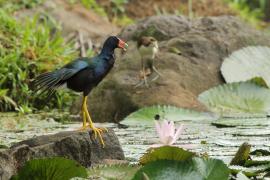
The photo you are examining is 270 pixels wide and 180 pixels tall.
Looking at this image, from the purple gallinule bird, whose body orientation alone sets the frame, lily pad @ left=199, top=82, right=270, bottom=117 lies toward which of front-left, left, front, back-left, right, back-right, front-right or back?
front-left

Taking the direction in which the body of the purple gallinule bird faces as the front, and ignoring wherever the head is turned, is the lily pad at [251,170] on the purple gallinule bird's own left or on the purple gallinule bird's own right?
on the purple gallinule bird's own right

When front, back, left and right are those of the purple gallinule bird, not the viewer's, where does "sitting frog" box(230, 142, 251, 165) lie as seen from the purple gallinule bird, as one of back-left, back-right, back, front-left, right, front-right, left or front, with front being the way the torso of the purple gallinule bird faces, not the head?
front-right

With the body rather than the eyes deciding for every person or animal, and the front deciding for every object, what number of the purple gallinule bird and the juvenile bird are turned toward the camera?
1

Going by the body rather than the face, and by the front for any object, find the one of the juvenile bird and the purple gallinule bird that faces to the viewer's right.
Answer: the purple gallinule bird

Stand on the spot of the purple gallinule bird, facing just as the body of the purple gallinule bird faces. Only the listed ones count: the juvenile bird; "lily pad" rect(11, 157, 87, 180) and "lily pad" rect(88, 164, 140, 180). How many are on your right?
2

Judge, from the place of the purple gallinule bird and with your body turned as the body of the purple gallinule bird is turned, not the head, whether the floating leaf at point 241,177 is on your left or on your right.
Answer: on your right

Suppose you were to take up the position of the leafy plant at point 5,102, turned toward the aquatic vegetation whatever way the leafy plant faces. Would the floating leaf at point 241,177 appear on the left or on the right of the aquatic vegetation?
right

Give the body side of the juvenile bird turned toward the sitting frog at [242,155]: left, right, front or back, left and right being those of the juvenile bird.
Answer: front

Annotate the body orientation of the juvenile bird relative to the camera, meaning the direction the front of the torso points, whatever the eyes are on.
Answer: toward the camera

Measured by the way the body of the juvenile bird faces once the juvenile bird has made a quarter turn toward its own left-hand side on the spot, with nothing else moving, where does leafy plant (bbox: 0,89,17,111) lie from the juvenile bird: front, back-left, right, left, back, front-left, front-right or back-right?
back

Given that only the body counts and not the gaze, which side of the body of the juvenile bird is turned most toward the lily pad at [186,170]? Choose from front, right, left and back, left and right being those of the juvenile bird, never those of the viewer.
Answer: front

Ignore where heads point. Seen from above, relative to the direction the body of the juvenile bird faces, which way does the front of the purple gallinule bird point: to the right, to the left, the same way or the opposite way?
to the left

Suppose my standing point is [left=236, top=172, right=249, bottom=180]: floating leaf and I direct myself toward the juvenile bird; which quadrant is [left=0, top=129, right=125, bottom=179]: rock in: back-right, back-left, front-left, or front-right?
front-left

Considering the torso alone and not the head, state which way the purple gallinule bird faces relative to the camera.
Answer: to the viewer's right

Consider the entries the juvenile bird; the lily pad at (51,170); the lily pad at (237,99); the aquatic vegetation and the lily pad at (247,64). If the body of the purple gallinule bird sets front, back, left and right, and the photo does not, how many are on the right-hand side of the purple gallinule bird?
1
